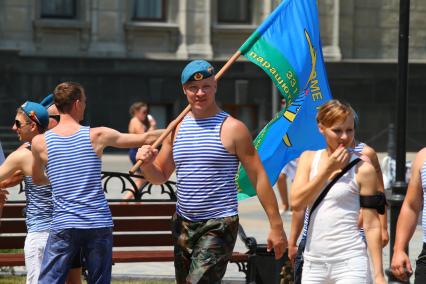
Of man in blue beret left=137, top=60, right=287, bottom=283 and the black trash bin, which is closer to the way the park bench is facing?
the man in blue beret

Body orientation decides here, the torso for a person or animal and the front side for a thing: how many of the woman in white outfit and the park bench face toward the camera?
2

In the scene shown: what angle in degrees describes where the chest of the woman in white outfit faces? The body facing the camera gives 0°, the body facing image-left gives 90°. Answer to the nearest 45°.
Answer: approximately 0°

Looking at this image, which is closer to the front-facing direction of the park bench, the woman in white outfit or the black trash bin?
the woman in white outfit

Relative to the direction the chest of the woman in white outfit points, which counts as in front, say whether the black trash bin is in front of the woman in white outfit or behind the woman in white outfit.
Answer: behind

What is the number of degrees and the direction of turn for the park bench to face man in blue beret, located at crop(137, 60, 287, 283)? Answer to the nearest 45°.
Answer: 0° — it already faces them
